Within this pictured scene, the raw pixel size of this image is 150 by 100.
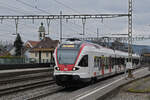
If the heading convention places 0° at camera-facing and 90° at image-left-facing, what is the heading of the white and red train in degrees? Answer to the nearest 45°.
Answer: approximately 45°
